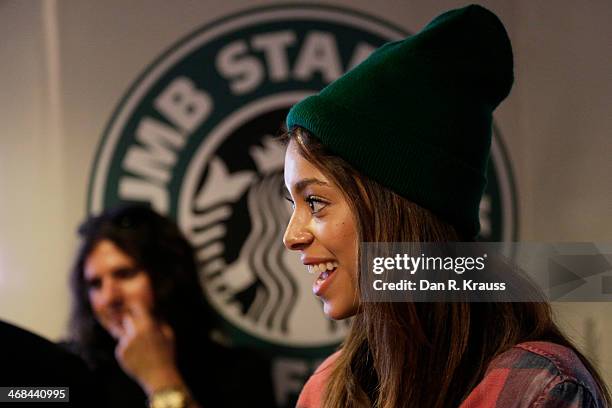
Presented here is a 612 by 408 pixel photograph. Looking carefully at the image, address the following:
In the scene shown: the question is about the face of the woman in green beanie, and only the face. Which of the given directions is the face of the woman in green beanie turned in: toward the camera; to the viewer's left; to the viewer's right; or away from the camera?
to the viewer's left

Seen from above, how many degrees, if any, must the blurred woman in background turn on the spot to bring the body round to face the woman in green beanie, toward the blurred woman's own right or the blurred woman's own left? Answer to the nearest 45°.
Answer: approximately 45° to the blurred woman's own left

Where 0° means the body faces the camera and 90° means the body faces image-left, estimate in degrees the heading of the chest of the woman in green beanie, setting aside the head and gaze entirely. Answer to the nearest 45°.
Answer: approximately 90°

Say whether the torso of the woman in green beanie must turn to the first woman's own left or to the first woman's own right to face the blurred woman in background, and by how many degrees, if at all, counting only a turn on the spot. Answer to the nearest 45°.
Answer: approximately 45° to the first woman's own right
